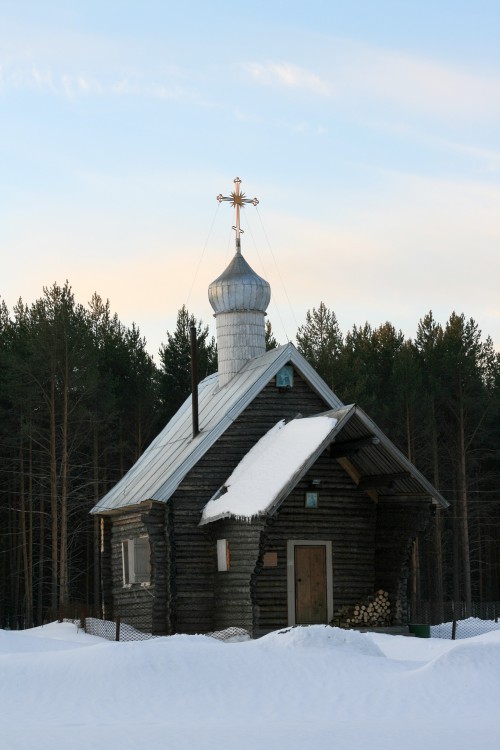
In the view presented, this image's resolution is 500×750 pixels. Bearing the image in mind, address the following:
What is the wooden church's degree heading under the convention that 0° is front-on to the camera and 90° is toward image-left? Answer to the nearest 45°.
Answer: approximately 315°

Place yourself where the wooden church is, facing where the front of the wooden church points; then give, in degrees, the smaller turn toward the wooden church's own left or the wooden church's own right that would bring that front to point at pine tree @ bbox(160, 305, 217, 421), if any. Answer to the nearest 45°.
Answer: approximately 135° to the wooden church's own left

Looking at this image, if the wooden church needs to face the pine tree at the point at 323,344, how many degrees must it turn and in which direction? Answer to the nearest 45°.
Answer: approximately 135° to its left
